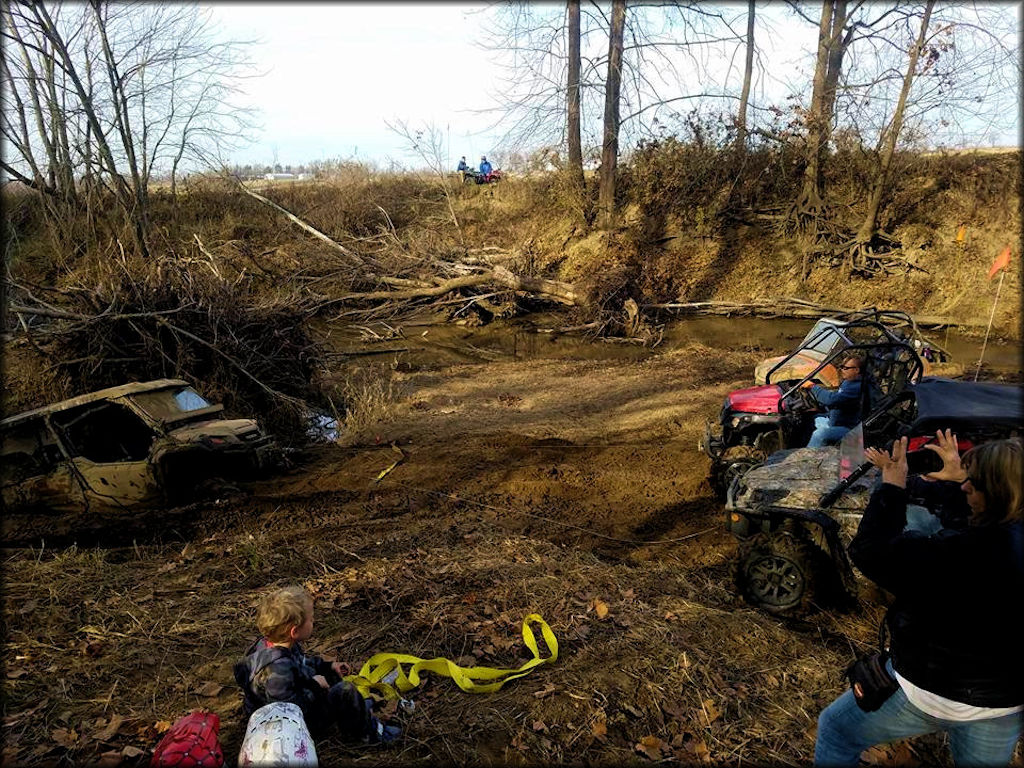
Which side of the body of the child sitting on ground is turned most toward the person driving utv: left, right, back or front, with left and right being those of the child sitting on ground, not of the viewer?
front

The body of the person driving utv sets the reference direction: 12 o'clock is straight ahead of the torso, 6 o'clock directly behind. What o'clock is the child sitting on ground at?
The child sitting on ground is roughly at 10 o'clock from the person driving utv.

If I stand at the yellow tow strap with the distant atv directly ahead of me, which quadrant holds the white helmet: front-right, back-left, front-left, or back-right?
back-left

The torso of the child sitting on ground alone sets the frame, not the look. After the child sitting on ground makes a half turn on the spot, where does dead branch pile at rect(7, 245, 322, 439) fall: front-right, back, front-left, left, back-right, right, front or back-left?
right

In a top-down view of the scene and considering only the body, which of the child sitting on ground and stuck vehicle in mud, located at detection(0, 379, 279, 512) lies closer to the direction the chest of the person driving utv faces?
the stuck vehicle in mud

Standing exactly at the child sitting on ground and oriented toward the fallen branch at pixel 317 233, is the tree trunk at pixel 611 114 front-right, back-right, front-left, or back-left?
front-right

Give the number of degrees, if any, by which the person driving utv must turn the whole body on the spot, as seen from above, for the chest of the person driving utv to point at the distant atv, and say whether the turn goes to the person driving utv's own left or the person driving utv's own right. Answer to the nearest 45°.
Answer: approximately 45° to the person driving utv's own right

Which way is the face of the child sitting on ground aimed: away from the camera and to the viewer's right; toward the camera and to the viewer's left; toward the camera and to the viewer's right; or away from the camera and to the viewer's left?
away from the camera and to the viewer's right

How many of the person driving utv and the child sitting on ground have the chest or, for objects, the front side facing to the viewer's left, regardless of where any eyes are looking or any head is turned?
1

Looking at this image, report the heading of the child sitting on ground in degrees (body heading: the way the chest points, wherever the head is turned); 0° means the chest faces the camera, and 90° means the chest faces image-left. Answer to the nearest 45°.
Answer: approximately 270°

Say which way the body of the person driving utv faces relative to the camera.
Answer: to the viewer's left

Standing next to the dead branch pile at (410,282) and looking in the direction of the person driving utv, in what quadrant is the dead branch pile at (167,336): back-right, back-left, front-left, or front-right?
front-right

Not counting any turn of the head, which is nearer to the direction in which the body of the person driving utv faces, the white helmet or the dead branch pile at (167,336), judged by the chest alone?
the dead branch pile
